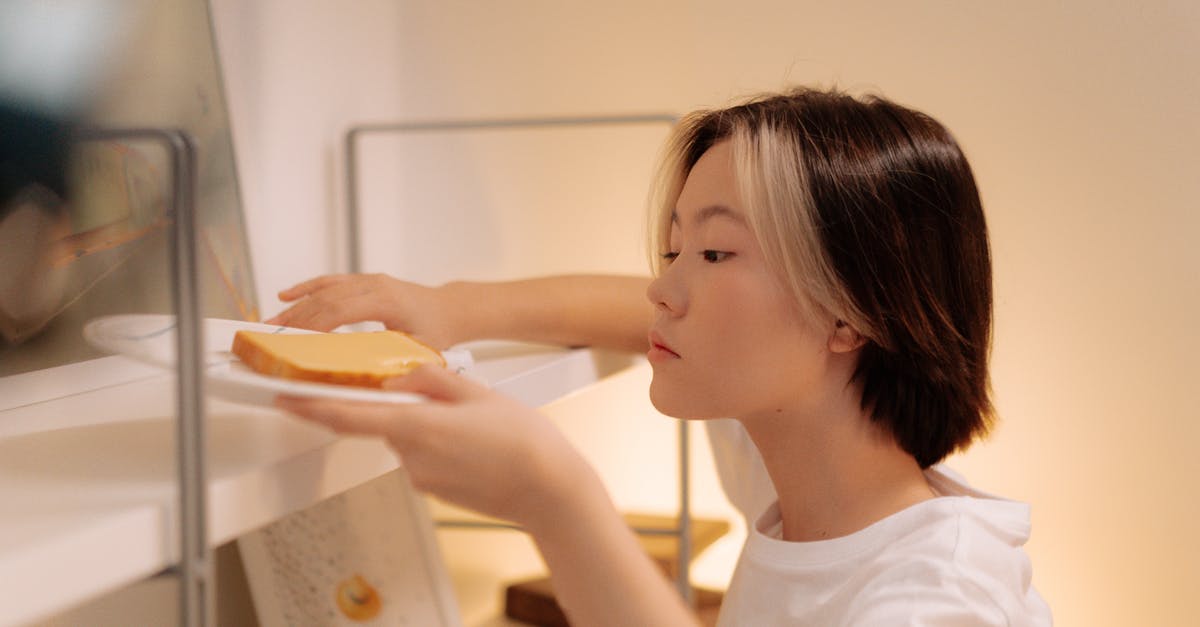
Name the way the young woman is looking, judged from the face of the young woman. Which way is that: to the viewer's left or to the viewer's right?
to the viewer's left

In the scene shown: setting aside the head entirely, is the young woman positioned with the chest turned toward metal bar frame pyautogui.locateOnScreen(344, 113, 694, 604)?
no

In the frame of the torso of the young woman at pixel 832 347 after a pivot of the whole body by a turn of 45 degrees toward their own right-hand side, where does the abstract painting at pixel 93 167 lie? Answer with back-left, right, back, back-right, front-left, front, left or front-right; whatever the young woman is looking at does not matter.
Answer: front-left

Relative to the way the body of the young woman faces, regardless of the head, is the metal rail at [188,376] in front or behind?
in front

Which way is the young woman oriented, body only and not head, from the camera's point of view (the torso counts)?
to the viewer's left
